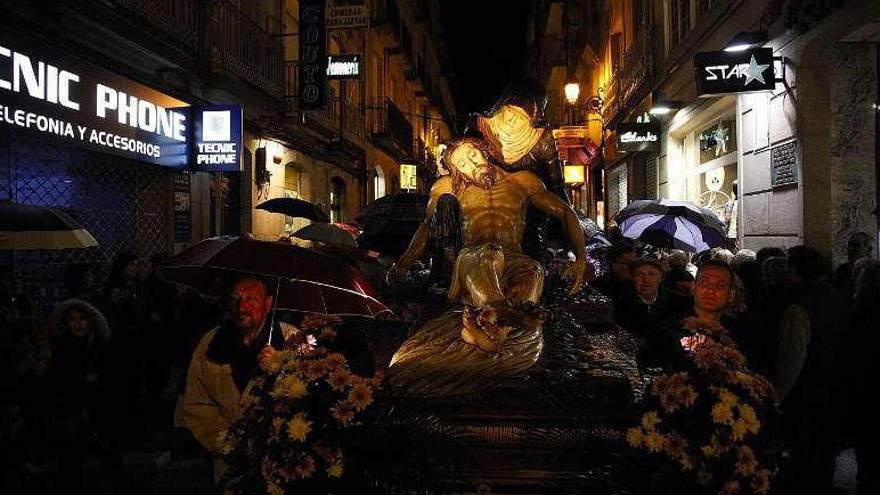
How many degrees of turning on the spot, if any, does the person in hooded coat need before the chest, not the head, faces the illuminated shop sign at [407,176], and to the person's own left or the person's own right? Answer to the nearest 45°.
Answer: approximately 135° to the person's own left

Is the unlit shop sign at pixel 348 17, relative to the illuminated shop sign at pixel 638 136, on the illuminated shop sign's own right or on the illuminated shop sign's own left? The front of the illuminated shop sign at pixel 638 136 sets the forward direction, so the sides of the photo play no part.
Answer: on the illuminated shop sign's own right

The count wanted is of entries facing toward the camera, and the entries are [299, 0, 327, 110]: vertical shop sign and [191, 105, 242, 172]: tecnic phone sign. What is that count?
2
